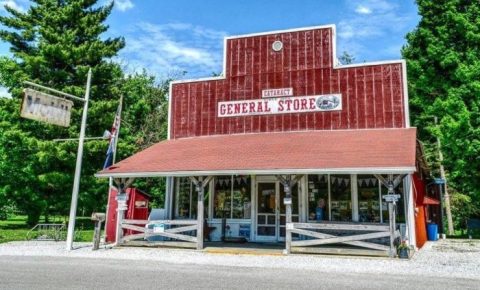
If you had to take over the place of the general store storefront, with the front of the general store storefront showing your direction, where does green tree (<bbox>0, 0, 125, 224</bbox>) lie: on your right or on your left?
on your right

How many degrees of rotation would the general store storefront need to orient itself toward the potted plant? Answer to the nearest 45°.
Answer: approximately 45° to its left

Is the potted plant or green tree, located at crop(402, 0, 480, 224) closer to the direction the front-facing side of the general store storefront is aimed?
the potted plant

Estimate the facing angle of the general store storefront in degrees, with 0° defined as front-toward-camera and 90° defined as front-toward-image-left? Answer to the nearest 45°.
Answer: approximately 0°

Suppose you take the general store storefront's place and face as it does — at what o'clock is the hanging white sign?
The hanging white sign is roughly at 2 o'clock from the general store storefront.

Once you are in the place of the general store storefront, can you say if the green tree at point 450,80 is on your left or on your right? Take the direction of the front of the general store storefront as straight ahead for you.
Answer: on your left

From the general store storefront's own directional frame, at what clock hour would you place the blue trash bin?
The blue trash bin is roughly at 8 o'clock from the general store storefront.
